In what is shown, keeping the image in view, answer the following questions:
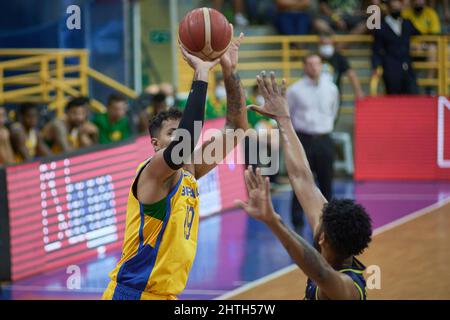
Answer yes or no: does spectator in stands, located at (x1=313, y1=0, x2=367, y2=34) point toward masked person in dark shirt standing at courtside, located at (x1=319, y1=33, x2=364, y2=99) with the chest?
yes

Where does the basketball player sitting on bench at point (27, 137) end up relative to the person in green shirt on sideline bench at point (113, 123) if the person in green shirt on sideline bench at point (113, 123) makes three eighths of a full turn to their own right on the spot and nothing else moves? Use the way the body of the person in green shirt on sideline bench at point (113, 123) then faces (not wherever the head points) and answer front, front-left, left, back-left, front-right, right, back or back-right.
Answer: front-left

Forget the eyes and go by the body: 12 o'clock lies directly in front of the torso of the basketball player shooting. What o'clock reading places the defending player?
The defending player is roughly at 12 o'clock from the basketball player shooting.

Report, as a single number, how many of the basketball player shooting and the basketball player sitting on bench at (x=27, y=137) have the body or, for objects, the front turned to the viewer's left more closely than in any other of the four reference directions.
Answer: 0

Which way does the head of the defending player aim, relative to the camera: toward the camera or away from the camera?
away from the camera

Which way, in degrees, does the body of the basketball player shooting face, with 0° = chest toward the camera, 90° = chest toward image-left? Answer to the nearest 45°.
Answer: approximately 315°

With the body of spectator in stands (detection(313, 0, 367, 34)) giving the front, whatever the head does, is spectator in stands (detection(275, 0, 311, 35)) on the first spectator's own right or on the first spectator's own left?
on the first spectator's own right

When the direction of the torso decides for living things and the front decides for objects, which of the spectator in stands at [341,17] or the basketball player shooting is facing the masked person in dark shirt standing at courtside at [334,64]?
the spectator in stands at [341,17]

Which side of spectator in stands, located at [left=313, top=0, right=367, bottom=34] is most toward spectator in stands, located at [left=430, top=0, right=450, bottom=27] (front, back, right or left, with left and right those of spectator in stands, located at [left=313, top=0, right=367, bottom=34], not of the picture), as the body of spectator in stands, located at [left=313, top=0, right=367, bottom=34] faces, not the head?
left
